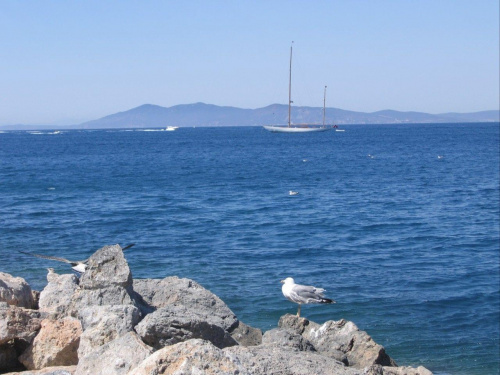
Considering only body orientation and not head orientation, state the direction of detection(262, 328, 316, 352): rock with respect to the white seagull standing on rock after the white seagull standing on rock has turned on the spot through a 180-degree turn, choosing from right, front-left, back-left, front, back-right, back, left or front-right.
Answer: right

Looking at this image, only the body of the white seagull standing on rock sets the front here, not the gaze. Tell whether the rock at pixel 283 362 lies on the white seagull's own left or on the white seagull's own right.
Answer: on the white seagull's own left

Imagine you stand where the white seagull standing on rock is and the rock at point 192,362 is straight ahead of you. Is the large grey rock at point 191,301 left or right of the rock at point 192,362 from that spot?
right

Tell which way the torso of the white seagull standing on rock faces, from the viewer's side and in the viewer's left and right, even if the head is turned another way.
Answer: facing to the left of the viewer

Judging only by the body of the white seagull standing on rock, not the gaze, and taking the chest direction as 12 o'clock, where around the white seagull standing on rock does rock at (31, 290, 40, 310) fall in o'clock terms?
The rock is roughly at 11 o'clock from the white seagull standing on rock.

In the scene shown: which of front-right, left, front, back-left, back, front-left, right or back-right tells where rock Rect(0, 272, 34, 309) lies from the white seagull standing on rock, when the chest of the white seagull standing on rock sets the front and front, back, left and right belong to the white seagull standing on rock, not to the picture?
front-left

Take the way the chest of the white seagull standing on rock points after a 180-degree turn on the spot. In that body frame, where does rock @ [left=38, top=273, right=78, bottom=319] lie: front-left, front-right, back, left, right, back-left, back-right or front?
back-right

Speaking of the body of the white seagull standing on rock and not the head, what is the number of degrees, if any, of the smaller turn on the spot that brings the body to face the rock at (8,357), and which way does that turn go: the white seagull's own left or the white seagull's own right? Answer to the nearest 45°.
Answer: approximately 45° to the white seagull's own left

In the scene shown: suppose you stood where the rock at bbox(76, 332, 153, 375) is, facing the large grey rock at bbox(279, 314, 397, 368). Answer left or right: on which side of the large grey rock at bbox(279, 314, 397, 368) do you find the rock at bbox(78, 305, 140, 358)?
left

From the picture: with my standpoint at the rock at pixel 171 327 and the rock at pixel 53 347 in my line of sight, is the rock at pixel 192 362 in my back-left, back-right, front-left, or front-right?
back-left

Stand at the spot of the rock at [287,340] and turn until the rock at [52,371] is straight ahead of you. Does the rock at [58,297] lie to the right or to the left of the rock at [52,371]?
right

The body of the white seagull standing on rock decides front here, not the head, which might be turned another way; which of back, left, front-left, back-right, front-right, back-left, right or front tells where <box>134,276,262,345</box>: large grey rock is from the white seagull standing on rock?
front-left

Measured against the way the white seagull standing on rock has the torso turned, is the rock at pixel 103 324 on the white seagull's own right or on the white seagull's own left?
on the white seagull's own left

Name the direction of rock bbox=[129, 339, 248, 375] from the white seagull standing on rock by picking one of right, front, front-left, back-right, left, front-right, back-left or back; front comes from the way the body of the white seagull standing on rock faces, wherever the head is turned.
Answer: left
